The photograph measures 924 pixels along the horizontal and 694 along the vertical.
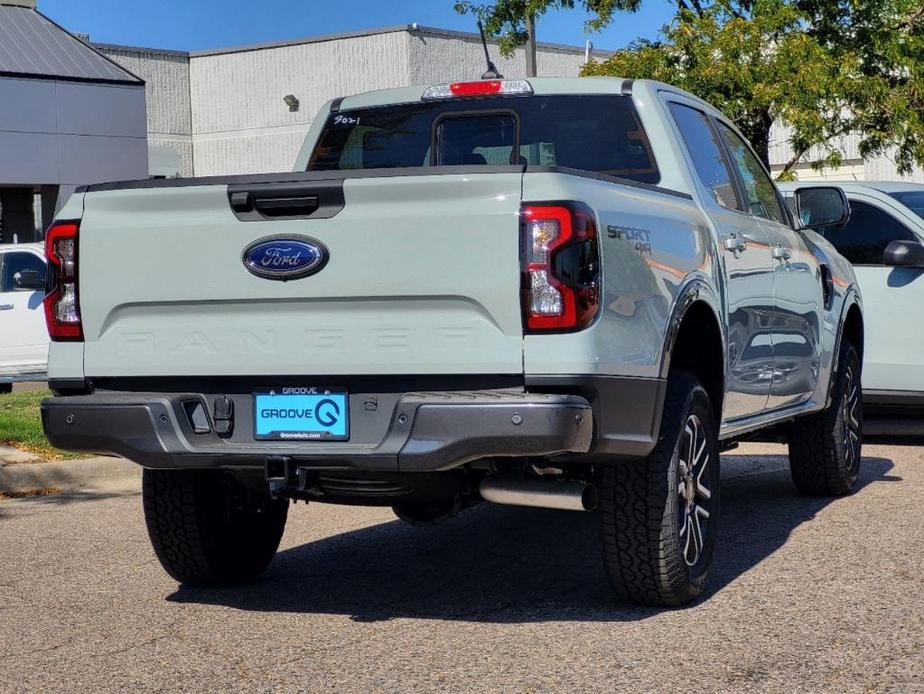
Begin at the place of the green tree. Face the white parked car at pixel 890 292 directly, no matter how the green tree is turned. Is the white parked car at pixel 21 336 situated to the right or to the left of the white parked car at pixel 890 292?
right

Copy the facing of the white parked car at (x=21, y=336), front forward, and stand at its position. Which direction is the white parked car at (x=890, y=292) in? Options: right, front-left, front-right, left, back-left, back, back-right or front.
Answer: front-right

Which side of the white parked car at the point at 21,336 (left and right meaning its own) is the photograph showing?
right

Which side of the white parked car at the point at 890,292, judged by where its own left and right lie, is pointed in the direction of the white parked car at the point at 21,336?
back

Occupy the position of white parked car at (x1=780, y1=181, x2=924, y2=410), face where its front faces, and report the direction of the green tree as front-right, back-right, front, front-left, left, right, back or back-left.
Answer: back-left
